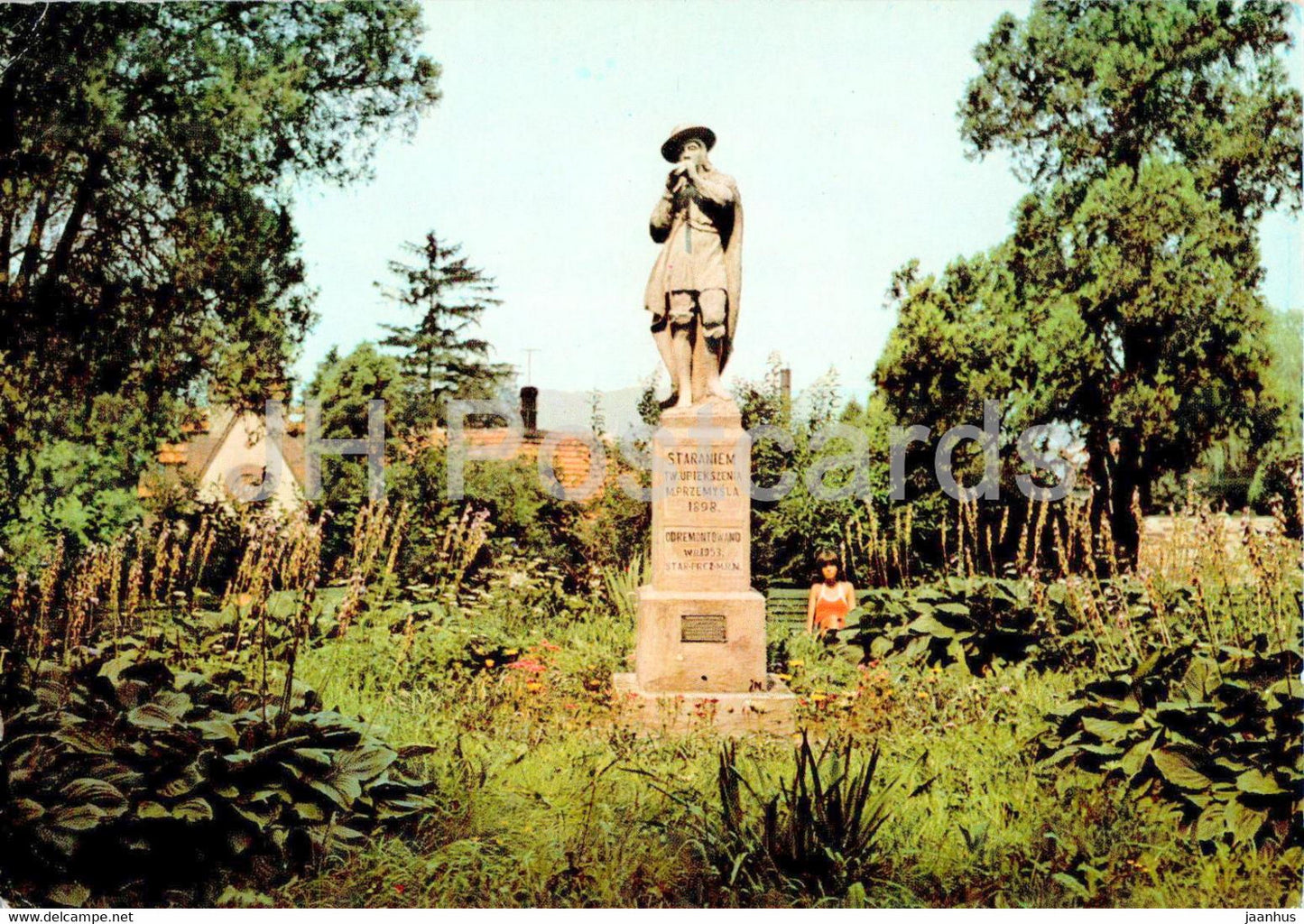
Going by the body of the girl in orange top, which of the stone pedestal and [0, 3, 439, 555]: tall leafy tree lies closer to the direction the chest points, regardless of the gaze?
the stone pedestal

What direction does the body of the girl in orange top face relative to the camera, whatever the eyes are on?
toward the camera

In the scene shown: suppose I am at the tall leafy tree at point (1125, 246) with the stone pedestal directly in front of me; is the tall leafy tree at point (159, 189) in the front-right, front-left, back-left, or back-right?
front-right

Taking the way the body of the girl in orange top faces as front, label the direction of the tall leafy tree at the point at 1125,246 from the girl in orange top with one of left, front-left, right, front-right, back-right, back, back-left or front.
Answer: back-left
